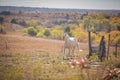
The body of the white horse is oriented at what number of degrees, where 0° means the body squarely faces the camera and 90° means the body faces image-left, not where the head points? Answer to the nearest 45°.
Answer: approximately 45°
